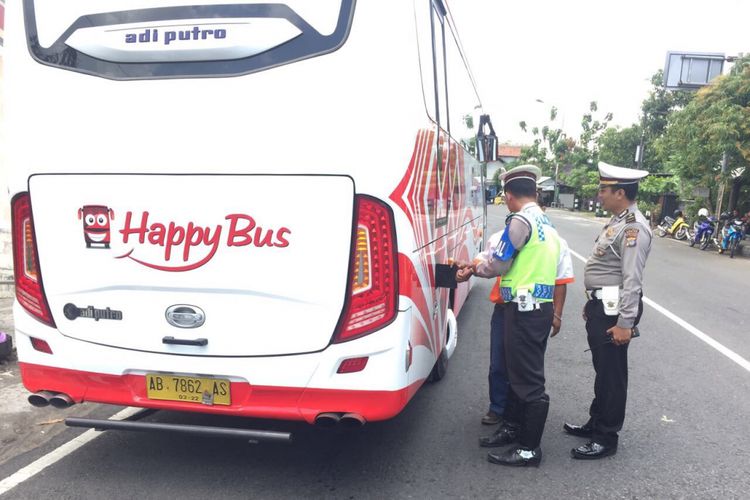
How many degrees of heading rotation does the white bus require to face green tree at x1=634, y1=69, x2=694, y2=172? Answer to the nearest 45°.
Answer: approximately 45° to its right

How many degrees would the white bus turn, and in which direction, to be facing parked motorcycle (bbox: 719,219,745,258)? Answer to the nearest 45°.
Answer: approximately 45° to its right

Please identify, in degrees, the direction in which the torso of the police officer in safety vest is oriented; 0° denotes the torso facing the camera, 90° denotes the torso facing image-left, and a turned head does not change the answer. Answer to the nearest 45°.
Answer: approximately 135°

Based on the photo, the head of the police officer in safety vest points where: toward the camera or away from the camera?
away from the camera

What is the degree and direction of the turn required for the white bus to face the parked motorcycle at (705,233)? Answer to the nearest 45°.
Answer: approximately 45° to its right

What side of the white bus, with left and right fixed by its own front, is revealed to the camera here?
back

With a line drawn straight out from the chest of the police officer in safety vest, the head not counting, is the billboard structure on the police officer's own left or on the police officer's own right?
on the police officer's own right
